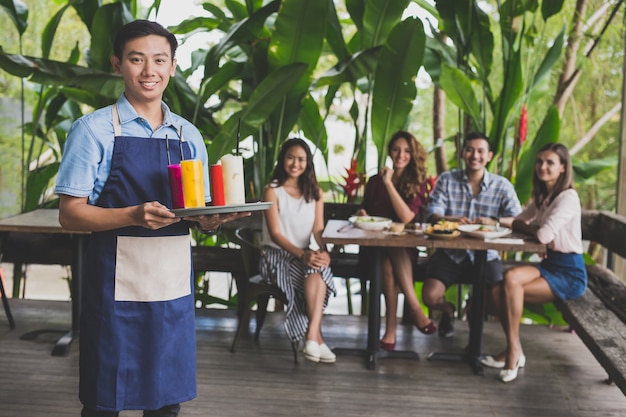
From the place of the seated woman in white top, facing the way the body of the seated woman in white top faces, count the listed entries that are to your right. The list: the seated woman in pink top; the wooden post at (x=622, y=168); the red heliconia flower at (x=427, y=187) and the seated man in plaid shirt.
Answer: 0

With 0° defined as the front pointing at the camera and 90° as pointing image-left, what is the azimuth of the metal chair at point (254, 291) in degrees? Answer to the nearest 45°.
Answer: approximately 315°

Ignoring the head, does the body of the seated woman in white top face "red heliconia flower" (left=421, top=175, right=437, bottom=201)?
no

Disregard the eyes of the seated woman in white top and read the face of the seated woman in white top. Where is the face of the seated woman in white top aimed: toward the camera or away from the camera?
toward the camera

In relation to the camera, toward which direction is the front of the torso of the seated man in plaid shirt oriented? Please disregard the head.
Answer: toward the camera

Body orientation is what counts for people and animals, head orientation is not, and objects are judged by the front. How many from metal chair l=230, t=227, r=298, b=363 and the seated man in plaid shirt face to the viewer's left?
0

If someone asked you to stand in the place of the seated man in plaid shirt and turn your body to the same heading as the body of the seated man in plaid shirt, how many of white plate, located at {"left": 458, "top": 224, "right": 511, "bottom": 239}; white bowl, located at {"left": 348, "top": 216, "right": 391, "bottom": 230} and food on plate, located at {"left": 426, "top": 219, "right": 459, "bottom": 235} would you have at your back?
0

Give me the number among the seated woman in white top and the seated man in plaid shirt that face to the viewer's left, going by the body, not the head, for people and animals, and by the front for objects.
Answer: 0

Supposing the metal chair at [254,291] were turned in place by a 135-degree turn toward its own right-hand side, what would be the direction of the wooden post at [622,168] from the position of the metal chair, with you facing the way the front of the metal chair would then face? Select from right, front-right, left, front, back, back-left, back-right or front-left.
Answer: back

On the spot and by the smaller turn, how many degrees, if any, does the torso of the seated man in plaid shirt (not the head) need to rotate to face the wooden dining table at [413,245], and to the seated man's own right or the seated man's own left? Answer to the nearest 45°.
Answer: approximately 45° to the seated man's own right

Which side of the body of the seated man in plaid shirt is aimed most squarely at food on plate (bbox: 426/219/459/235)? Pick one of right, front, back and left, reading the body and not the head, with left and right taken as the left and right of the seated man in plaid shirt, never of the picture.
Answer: front

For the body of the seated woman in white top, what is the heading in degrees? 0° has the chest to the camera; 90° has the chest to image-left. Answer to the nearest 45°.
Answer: approximately 315°
